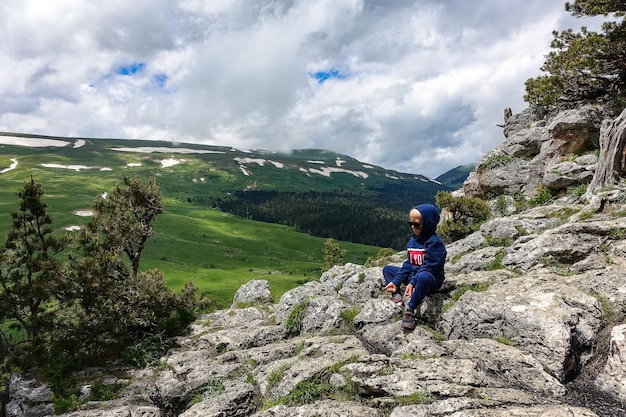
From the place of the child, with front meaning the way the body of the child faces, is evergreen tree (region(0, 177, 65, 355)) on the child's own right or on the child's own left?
on the child's own right

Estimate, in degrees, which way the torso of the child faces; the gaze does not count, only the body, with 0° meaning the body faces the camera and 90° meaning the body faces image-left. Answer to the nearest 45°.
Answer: approximately 45°

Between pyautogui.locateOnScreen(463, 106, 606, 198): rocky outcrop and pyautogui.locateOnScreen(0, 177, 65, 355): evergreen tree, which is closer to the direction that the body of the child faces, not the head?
the evergreen tree

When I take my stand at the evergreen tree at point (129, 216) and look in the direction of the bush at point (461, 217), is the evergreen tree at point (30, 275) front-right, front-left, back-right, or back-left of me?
back-right

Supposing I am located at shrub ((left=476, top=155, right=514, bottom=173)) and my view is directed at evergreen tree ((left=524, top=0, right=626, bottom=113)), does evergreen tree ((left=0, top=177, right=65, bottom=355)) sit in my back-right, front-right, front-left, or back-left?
back-right

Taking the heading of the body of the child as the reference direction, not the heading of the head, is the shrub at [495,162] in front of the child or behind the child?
behind
